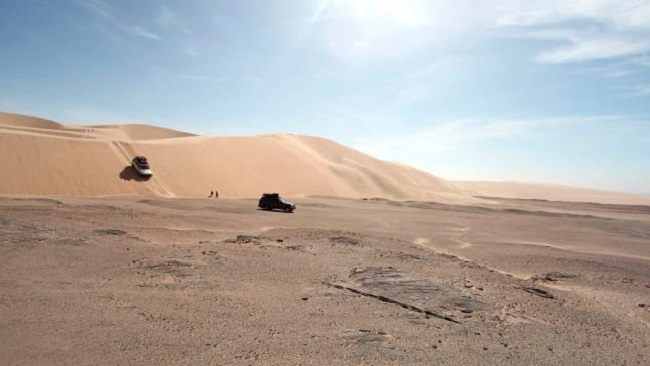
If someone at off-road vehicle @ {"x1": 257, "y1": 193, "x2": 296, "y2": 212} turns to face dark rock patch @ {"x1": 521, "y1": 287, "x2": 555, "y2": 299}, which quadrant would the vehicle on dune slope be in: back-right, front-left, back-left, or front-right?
back-right

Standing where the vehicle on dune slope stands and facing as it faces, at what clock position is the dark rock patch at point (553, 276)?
The dark rock patch is roughly at 1 o'clock from the vehicle on dune slope.

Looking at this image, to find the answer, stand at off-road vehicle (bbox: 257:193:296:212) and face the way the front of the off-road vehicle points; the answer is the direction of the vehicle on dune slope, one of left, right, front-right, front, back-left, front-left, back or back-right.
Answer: back

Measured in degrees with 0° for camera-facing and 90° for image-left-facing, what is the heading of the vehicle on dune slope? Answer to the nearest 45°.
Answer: approximately 315°

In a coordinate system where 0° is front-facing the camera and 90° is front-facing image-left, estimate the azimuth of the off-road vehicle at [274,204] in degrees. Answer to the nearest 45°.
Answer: approximately 315°

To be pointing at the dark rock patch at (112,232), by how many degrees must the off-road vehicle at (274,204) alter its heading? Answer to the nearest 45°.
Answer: approximately 45° to its right

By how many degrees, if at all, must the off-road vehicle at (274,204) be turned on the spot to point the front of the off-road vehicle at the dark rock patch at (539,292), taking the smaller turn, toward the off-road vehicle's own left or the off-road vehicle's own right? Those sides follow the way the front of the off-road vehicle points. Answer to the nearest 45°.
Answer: approximately 45° to the off-road vehicle's own right
